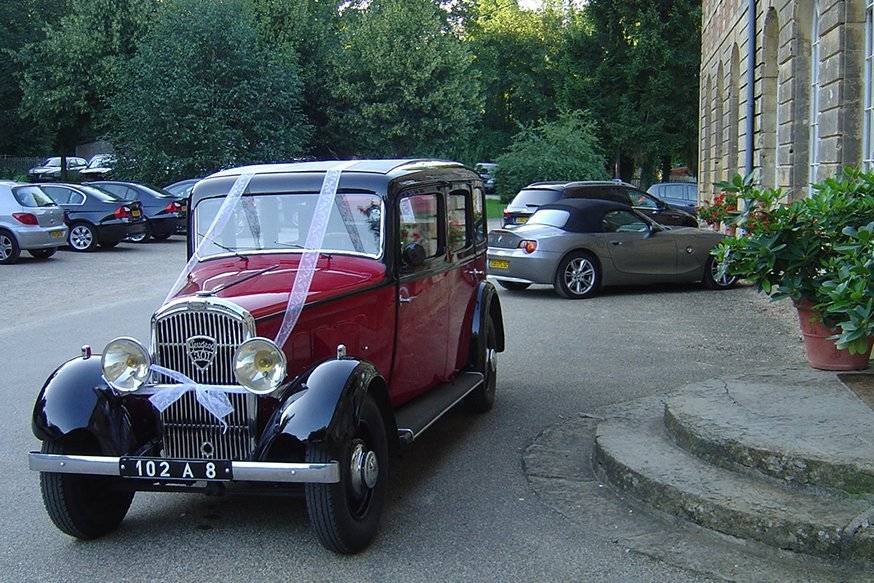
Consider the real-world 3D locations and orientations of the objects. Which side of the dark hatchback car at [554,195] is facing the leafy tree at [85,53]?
left

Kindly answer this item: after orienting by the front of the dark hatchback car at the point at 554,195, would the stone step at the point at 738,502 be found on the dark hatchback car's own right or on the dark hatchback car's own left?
on the dark hatchback car's own right

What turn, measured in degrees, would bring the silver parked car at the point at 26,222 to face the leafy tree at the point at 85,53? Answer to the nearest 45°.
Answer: approximately 45° to its right

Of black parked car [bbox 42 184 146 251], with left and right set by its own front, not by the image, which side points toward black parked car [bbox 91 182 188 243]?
right

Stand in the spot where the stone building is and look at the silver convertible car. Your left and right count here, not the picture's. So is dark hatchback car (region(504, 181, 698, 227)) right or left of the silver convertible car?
right

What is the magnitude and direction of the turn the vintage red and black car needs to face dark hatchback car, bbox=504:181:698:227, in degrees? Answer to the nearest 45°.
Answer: approximately 135° to its right

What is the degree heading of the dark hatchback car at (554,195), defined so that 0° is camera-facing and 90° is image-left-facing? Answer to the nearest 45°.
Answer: approximately 225°

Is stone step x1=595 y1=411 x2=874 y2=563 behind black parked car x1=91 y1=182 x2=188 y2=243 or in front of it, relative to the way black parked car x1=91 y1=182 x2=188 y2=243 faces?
behind

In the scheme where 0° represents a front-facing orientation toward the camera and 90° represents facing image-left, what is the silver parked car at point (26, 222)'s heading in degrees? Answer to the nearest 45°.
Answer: approximately 135°

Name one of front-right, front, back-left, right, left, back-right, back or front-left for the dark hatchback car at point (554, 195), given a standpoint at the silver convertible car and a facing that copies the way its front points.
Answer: front-left

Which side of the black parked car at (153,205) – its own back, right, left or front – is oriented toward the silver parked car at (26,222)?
left

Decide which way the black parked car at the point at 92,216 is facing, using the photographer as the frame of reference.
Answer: facing away from the viewer and to the left of the viewer

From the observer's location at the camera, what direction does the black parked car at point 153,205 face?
facing away from the viewer and to the left of the viewer

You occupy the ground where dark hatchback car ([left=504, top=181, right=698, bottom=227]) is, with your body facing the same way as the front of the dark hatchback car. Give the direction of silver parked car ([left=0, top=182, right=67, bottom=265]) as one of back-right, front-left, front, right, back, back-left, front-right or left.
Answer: back-left

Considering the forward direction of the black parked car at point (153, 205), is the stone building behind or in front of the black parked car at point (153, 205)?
behind
